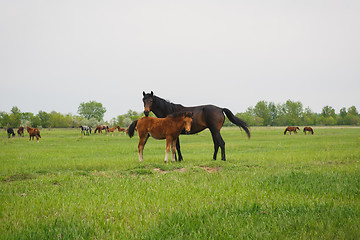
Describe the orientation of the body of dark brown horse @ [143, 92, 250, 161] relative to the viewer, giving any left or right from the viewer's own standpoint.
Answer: facing to the left of the viewer
